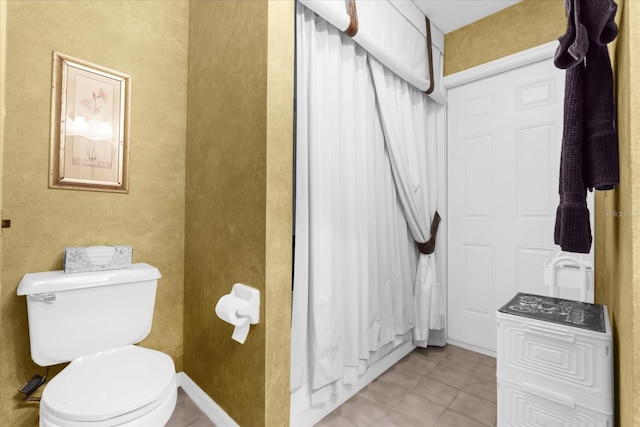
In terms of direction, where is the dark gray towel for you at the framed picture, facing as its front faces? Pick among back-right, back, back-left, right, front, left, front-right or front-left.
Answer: front

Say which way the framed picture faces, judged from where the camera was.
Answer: facing the viewer and to the right of the viewer

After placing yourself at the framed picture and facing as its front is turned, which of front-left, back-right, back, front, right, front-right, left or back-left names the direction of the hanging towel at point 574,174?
front

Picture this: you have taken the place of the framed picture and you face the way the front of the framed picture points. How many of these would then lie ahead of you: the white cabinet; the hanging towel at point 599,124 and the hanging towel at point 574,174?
3

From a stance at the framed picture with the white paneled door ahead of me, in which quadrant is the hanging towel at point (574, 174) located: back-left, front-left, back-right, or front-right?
front-right
